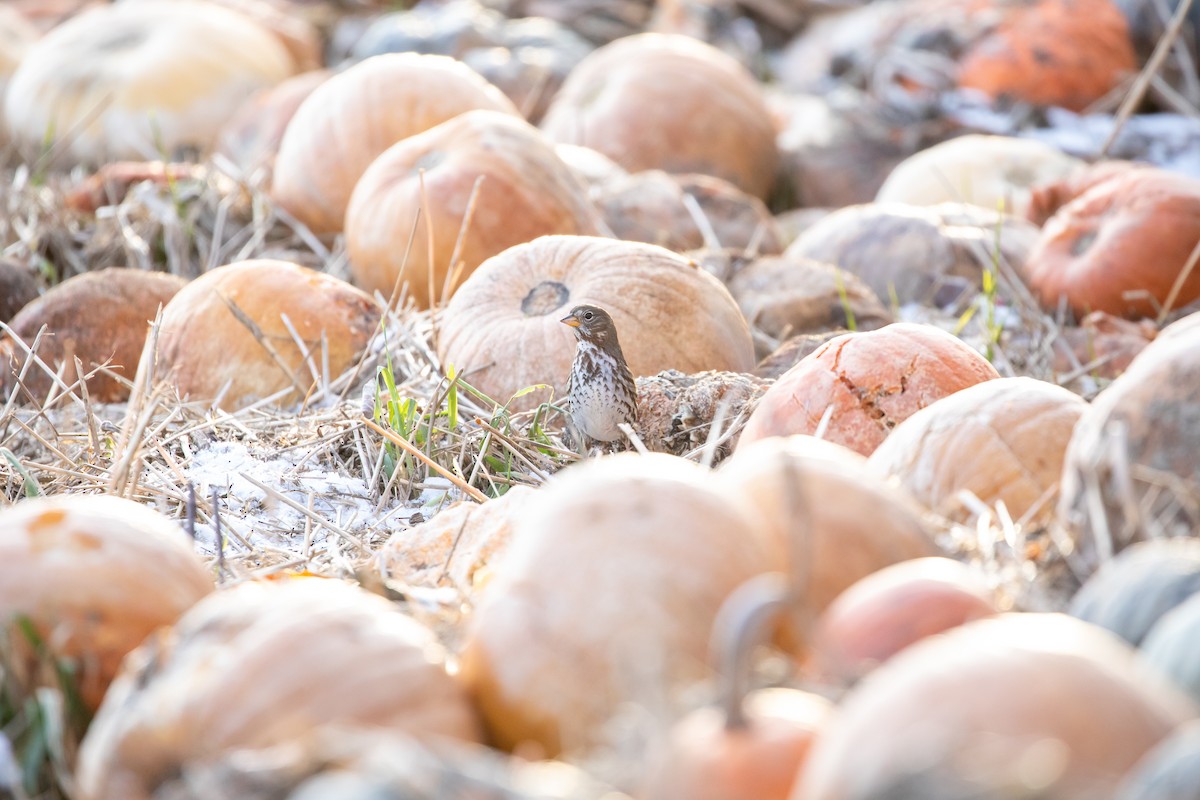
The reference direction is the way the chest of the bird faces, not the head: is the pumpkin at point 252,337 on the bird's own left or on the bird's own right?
on the bird's own right

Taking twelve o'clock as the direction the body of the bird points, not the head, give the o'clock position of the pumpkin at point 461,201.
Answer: The pumpkin is roughly at 4 o'clock from the bird.

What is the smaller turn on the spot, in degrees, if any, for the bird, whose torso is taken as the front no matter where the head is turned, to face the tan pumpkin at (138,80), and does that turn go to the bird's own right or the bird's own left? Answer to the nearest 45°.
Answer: approximately 90° to the bird's own right

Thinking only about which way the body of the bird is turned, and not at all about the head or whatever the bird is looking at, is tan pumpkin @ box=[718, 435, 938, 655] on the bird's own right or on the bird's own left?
on the bird's own left

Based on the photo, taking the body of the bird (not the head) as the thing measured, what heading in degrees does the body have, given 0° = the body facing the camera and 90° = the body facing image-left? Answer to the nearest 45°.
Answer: approximately 45°

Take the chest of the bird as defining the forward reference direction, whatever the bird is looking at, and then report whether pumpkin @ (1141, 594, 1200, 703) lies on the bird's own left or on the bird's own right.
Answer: on the bird's own left

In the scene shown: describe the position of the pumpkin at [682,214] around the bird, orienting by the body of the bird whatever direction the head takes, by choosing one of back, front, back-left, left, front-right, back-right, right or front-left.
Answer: back-right

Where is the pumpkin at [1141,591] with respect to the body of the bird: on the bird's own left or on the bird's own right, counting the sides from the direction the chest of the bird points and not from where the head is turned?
on the bird's own left

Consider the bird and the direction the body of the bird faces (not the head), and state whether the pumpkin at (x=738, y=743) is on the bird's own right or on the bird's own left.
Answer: on the bird's own left

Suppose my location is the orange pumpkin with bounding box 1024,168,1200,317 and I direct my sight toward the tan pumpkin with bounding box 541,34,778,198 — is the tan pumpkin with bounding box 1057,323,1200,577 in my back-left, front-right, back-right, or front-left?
back-left
